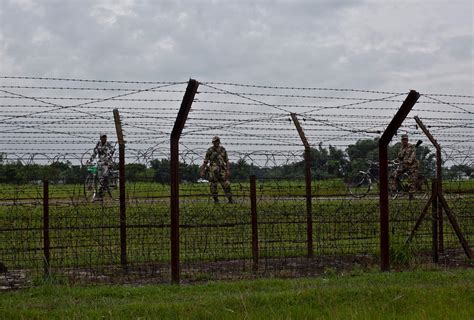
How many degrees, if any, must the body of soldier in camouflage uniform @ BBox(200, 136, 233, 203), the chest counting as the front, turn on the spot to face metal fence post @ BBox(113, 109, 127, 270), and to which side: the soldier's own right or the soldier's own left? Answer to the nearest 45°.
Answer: approximately 45° to the soldier's own right

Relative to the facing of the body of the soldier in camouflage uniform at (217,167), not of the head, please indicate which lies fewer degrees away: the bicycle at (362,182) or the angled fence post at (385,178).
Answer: the angled fence post

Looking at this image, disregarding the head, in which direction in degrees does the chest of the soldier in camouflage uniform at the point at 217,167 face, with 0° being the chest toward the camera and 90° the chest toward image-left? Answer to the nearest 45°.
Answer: approximately 0°

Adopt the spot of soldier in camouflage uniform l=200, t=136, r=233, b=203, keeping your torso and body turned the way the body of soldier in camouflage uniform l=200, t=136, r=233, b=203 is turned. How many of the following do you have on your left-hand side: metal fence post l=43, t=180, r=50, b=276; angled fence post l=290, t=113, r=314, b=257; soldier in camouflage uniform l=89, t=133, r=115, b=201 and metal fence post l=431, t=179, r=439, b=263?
2

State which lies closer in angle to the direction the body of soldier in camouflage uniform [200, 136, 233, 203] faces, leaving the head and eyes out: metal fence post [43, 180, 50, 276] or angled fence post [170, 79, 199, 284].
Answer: the angled fence post

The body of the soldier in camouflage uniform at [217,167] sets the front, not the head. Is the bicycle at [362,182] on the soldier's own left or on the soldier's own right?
on the soldier's own left

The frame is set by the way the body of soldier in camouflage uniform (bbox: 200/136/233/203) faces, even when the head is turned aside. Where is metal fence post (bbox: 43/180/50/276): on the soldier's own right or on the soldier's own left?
on the soldier's own right

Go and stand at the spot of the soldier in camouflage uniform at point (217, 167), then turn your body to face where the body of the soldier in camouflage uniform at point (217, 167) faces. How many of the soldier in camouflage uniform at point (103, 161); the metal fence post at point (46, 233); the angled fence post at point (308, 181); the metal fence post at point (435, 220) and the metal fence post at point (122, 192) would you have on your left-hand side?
2

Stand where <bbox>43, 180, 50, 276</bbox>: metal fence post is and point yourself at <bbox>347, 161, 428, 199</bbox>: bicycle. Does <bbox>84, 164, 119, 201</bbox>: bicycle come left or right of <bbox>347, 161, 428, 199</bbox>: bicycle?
left

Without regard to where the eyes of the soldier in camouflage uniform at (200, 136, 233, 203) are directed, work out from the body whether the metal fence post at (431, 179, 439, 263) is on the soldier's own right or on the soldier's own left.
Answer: on the soldier's own left

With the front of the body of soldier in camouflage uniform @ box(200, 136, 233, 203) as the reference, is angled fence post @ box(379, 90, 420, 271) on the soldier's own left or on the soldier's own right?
on the soldier's own left
